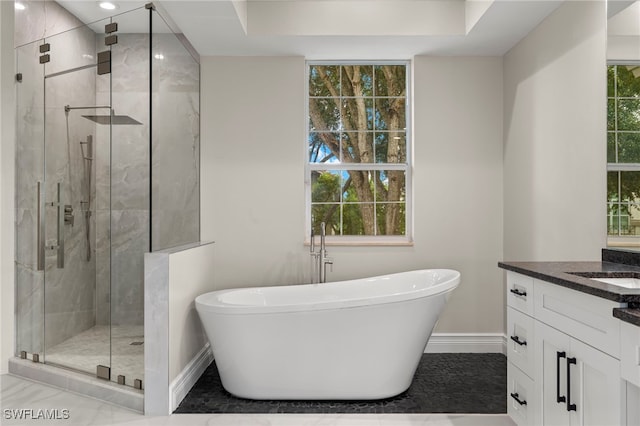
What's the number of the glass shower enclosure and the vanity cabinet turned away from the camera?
0

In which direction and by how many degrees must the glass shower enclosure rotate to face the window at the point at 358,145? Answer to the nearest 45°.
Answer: approximately 135° to its left

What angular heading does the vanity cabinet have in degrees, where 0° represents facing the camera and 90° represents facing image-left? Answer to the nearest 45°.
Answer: approximately 45°

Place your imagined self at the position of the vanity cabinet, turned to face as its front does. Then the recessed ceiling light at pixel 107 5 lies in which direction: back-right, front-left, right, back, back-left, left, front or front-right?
front-right

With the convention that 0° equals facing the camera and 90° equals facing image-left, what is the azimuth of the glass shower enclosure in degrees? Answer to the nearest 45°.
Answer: approximately 45°

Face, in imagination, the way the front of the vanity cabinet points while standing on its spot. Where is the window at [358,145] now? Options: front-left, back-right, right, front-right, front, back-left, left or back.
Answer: right

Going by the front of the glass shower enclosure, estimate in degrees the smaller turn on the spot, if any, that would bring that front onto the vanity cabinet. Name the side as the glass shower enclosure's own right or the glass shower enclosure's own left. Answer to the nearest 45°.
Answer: approximately 90° to the glass shower enclosure's own left

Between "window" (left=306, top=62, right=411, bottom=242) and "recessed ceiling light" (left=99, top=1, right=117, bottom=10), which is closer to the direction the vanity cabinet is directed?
the recessed ceiling light

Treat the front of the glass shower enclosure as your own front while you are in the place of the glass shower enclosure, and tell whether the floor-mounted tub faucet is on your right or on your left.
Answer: on your left

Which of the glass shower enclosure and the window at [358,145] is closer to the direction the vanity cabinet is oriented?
the glass shower enclosure
